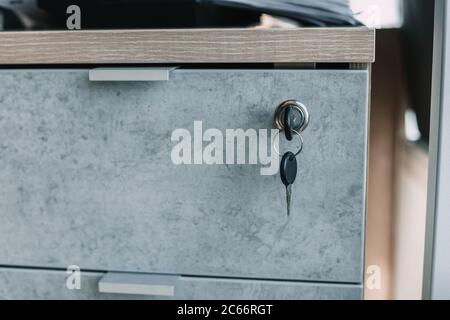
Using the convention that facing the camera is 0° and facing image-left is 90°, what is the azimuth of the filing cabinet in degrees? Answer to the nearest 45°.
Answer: approximately 0°
